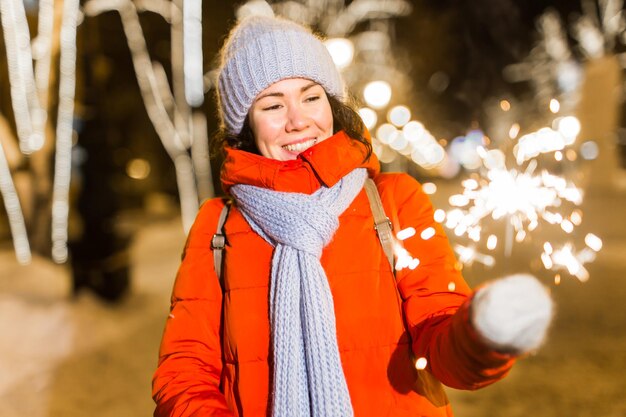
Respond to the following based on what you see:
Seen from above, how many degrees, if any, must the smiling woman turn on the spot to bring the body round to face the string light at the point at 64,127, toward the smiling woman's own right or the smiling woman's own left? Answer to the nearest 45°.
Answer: approximately 135° to the smiling woman's own right

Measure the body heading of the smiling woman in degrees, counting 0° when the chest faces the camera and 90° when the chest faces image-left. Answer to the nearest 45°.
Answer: approximately 0°

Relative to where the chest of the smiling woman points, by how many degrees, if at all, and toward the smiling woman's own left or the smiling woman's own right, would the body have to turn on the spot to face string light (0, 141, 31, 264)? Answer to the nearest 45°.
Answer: approximately 135° to the smiling woman's own right
